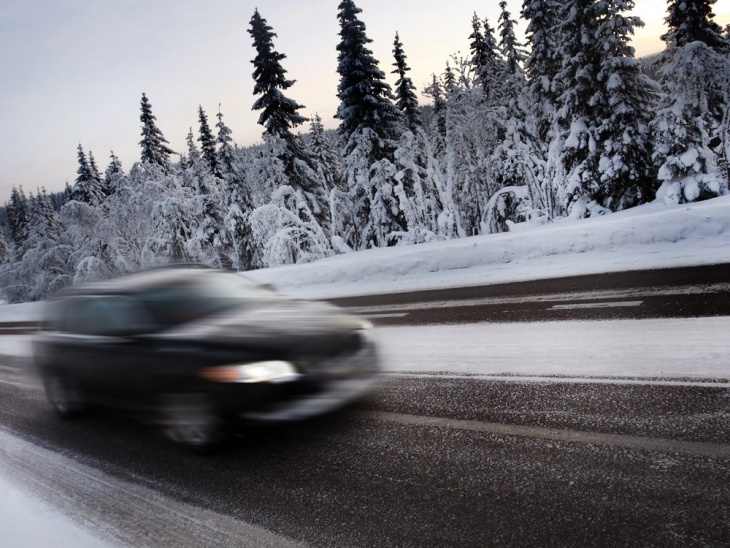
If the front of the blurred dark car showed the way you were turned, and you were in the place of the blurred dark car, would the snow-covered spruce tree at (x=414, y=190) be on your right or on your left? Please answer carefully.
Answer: on your left

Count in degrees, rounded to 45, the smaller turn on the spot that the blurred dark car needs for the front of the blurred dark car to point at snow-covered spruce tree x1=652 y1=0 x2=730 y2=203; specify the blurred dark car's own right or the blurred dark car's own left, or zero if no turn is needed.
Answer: approximately 90° to the blurred dark car's own left

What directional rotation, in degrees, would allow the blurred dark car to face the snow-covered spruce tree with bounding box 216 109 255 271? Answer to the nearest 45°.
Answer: approximately 135° to its left

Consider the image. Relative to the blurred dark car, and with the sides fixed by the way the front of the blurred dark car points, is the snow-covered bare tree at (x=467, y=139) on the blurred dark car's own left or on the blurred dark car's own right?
on the blurred dark car's own left

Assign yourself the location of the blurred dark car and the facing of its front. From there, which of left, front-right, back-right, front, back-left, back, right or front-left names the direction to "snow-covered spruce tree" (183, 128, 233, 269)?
back-left

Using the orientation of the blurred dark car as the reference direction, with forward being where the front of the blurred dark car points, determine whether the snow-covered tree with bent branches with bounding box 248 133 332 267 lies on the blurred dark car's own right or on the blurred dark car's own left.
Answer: on the blurred dark car's own left

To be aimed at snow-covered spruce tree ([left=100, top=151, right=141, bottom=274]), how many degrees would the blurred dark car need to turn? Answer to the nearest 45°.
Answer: approximately 135° to its left

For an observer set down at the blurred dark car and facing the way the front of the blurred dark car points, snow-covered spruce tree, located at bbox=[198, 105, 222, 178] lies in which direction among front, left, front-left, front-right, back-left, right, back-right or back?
back-left

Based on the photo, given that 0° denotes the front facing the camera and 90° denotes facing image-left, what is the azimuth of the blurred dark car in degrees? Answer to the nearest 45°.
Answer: approximately 315°

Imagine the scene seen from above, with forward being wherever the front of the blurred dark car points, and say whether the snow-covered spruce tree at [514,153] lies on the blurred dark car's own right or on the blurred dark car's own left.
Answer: on the blurred dark car's own left

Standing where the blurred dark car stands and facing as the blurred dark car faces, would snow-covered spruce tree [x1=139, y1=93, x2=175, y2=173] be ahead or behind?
behind

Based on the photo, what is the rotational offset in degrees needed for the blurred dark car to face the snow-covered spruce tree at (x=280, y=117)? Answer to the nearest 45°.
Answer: approximately 135° to its left

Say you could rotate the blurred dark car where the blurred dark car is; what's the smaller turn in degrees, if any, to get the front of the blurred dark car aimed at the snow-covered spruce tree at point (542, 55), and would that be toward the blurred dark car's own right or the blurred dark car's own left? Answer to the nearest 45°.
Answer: approximately 90° to the blurred dark car's own left
